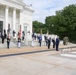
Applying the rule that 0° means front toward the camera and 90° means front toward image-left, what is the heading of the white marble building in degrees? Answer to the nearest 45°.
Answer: approximately 315°
